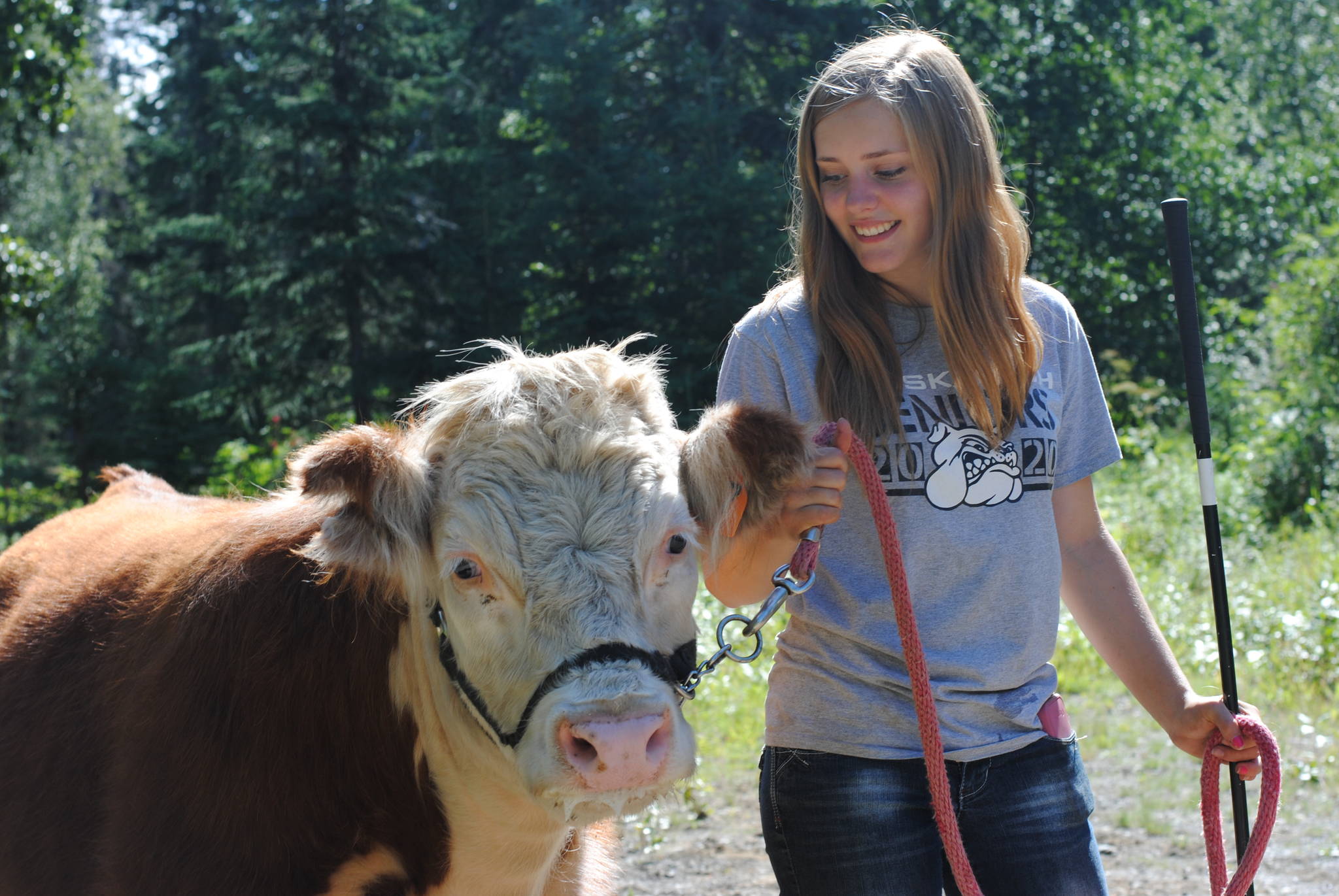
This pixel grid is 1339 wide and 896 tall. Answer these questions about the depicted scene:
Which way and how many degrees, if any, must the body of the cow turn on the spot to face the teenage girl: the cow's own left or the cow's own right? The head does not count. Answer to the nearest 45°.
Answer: approximately 45° to the cow's own left

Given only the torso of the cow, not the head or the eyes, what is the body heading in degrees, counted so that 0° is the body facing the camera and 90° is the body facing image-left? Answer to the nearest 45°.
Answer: approximately 315°

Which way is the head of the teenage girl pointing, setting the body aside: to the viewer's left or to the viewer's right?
to the viewer's left
